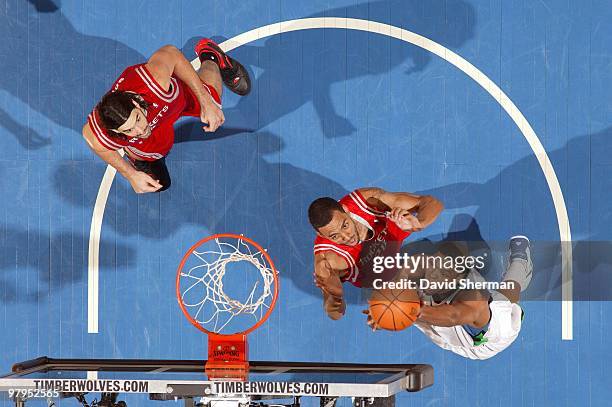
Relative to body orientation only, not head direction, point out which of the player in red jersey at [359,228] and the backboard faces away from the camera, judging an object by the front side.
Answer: the backboard

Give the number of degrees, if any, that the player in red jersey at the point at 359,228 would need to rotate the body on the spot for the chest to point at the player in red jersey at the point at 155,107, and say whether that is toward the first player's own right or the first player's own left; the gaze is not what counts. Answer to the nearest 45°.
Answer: approximately 135° to the first player's own right

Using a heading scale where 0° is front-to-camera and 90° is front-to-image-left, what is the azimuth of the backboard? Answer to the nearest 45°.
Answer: approximately 180°

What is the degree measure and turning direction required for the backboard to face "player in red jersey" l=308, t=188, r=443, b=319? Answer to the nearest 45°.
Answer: approximately 45° to its right

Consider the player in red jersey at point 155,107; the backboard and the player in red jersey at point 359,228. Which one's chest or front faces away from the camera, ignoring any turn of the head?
the backboard

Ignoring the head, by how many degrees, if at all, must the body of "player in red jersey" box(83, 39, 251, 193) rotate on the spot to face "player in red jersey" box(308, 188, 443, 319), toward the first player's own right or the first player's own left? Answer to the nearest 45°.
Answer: approximately 45° to the first player's own left

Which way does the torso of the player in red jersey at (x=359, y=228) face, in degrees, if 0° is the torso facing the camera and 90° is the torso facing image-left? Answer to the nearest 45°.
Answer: approximately 315°
